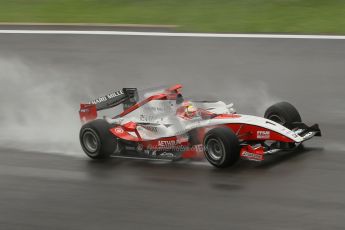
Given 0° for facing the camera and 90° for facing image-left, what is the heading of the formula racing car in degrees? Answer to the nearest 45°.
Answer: approximately 315°
